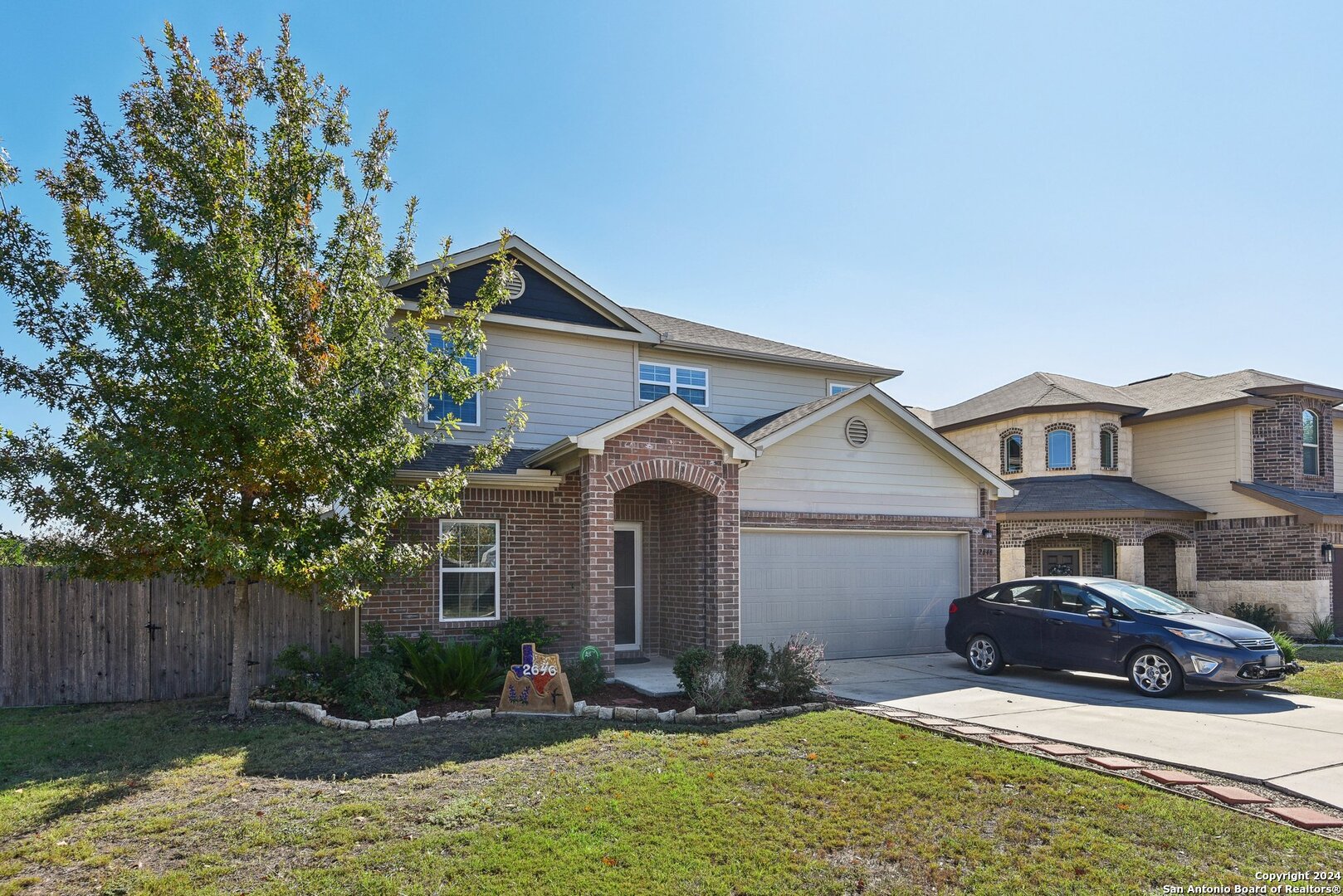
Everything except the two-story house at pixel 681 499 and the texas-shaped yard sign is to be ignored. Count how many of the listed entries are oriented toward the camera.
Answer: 2

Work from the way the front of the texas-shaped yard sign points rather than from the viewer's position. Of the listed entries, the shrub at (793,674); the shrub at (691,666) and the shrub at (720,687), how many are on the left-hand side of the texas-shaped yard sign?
3

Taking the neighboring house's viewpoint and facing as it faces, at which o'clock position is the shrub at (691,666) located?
The shrub is roughly at 2 o'clock from the neighboring house.

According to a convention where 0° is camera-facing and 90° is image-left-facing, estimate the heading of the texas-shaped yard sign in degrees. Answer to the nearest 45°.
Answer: approximately 0°
